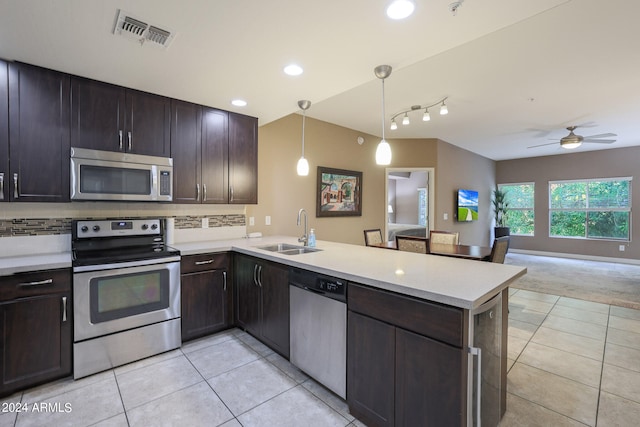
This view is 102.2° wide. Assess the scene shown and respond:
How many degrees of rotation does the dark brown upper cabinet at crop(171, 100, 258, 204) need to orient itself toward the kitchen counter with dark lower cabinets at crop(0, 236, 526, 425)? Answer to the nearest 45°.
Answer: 0° — it already faces it

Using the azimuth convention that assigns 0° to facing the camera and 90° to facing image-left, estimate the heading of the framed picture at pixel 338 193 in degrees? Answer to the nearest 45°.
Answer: approximately 315°

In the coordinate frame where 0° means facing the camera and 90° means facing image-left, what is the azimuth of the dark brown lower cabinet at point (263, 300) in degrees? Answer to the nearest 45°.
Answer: approximately 45°

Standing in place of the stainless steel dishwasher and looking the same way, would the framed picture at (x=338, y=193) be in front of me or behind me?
behind

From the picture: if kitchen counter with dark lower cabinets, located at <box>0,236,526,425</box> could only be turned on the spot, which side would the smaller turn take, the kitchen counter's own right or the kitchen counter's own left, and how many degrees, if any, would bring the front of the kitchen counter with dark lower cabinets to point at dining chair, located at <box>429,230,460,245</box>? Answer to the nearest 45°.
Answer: approximately 180°

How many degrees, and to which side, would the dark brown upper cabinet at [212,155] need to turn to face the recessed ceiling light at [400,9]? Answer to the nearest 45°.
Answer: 0° — it already faces it
